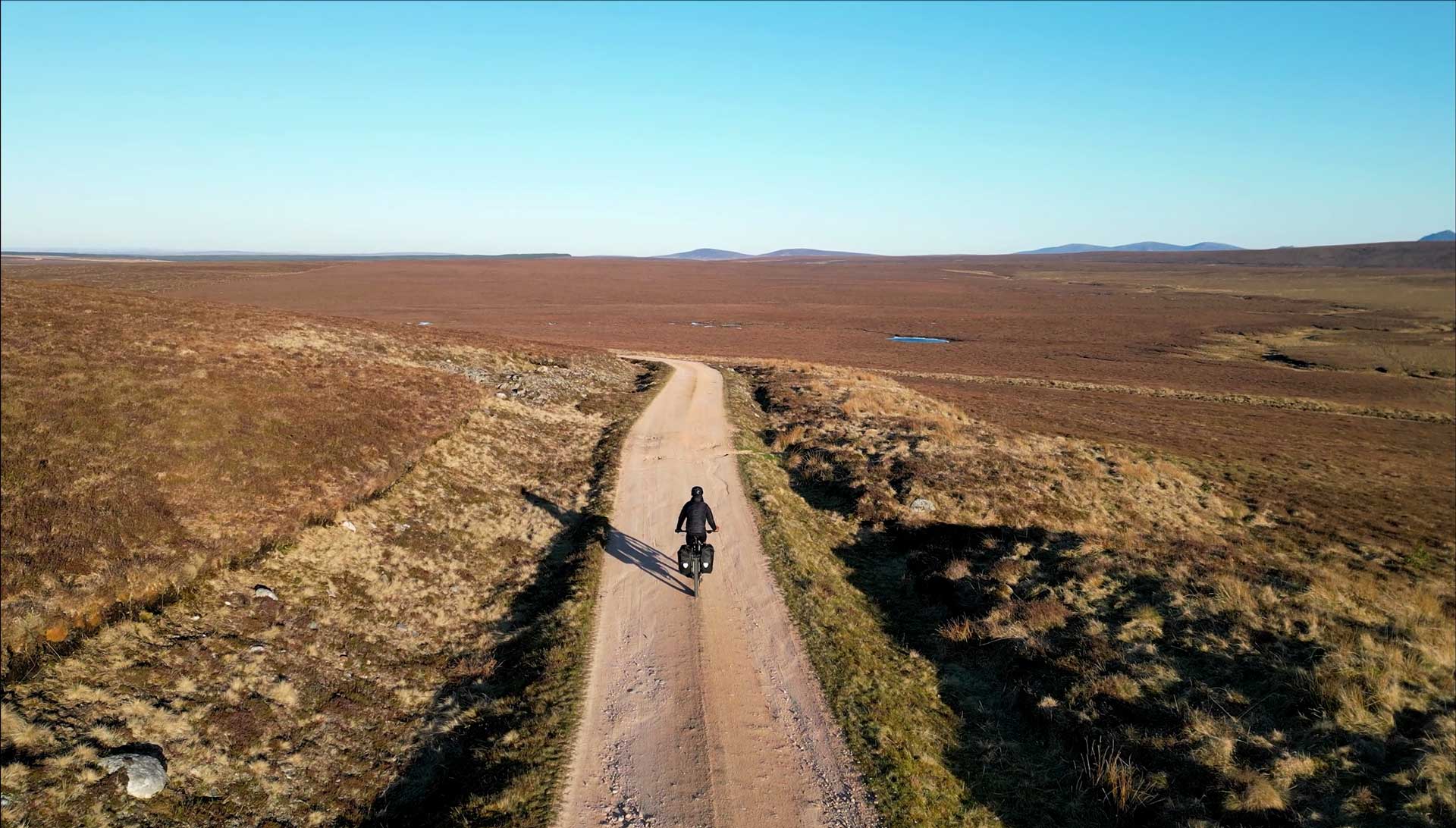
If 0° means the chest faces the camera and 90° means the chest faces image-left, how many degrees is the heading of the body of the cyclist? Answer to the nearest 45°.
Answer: approximately 180°

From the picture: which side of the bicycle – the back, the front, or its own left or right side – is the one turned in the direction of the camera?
back
